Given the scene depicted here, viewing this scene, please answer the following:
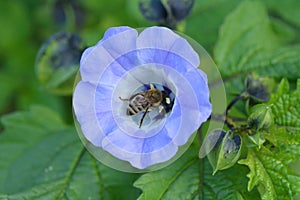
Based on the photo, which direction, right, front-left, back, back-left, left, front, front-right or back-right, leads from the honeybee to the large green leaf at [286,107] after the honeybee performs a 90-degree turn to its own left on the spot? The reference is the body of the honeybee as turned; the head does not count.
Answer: right

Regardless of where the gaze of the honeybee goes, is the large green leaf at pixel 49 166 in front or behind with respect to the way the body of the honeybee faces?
behind

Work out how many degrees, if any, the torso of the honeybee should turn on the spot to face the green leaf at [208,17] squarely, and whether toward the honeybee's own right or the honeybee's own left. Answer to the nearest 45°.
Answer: approximately 90° to the honeybee's own left

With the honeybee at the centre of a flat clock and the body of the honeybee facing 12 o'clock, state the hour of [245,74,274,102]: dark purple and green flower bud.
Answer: The dark purple and green flower bud is roughly at 11 o'clock from the honeybee.

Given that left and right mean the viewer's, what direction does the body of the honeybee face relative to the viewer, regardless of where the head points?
facing to the right of the viewer
